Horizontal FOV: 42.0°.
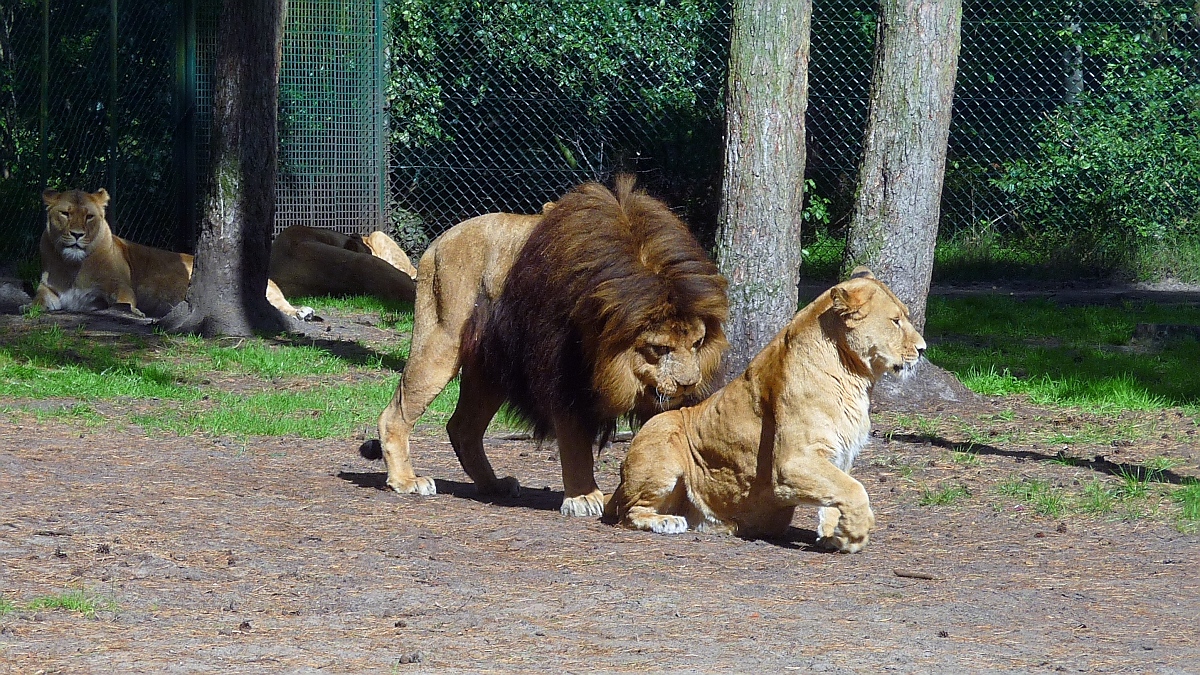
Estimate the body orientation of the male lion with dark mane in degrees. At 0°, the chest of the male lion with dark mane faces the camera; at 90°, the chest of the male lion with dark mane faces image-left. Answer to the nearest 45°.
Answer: approximately 315°

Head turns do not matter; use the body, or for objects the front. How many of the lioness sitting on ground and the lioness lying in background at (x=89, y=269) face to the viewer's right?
1

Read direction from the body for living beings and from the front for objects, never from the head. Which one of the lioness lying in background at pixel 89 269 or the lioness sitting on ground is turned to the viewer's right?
the lioness sitting on ground

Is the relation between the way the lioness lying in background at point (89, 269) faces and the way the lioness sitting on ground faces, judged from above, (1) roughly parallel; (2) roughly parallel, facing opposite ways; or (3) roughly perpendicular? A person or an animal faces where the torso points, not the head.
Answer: roughly perpendicular

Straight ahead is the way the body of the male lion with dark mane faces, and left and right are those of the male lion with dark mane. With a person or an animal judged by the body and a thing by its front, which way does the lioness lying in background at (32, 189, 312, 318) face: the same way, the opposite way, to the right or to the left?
to the right

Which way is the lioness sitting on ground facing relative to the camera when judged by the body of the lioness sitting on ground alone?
to the viewer's right

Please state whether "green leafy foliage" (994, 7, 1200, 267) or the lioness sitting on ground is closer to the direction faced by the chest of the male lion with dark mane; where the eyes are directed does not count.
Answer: the lioness sitting on ground

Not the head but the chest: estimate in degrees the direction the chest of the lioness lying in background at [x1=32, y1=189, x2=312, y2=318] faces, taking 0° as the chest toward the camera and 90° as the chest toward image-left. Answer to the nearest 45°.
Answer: approximately 45°

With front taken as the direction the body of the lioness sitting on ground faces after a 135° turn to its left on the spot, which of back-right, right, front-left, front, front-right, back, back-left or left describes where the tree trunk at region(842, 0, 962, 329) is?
front-right

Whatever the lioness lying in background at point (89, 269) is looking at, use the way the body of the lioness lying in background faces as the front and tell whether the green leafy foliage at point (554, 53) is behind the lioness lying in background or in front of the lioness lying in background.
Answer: behind

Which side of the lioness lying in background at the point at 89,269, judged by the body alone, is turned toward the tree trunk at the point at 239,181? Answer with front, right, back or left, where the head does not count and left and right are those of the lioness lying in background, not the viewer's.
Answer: left

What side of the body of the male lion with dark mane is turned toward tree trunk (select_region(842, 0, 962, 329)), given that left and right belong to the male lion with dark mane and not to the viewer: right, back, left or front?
left

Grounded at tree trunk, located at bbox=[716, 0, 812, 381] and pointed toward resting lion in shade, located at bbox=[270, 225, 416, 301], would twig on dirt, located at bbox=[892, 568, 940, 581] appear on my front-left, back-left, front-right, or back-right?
back-left
